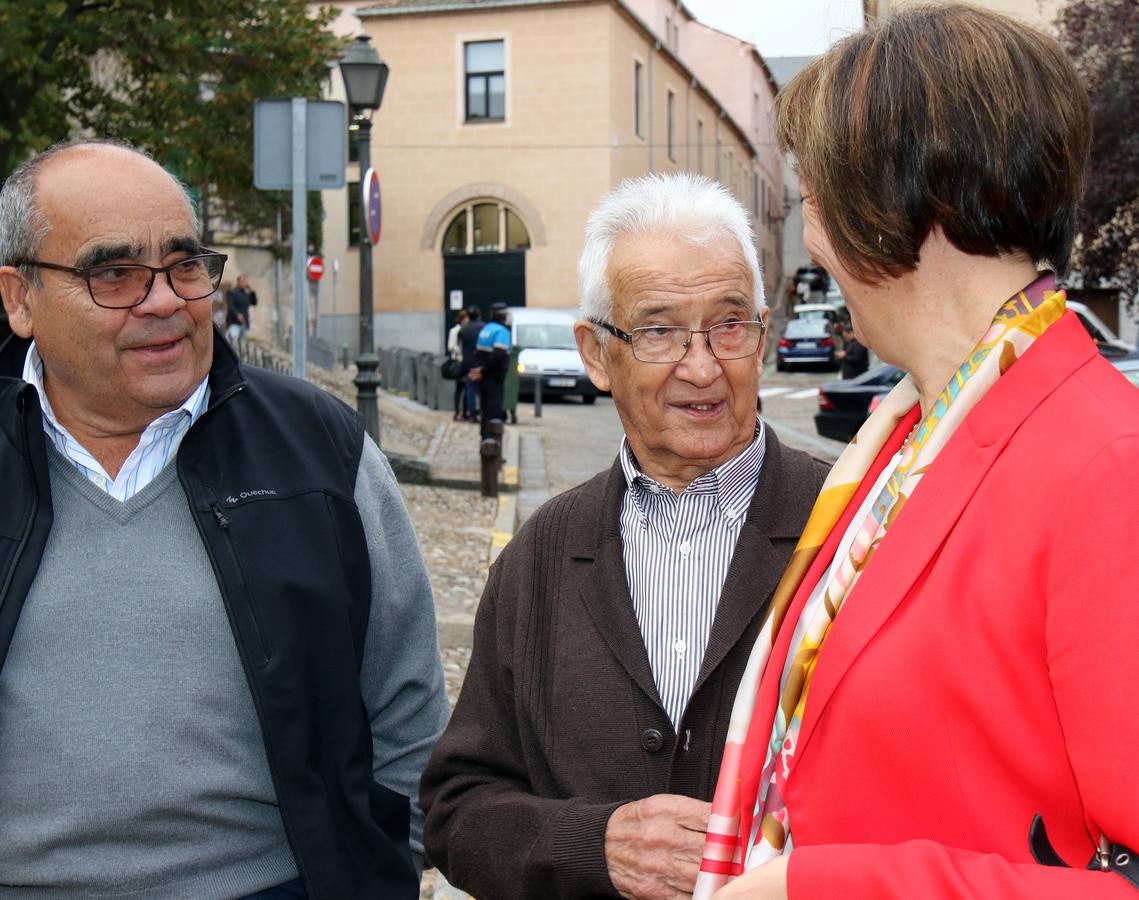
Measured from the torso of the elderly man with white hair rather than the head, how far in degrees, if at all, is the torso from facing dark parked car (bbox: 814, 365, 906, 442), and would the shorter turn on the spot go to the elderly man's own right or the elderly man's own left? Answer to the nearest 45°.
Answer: approximately 135° to the elderly man's own left

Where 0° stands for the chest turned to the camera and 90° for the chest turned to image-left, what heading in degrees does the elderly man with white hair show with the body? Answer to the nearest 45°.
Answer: approximately 315°

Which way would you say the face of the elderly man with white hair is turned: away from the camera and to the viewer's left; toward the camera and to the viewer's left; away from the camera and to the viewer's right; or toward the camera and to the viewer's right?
toward the camera and to the viewer's right

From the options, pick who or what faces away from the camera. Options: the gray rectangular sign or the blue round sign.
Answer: the gray rectangular sign

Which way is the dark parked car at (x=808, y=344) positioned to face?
away from the camera

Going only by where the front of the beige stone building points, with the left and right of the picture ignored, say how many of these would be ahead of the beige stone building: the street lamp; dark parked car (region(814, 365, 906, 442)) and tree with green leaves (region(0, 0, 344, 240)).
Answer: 3

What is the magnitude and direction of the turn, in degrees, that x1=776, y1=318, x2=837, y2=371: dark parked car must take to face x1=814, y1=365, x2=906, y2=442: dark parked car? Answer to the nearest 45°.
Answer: approximately 180°

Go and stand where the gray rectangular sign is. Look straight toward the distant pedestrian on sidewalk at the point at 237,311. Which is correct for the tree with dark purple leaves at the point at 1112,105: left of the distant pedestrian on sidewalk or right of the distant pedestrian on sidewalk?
right

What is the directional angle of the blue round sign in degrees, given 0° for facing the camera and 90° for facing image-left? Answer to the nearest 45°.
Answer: approximately 270°

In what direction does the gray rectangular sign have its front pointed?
away from the camera

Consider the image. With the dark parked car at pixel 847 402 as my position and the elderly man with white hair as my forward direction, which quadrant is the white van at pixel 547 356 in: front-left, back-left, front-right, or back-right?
back-right

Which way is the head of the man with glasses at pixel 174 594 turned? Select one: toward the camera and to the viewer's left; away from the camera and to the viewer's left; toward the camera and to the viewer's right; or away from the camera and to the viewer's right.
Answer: toward the camera and to the viewer's right
